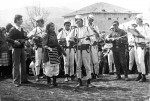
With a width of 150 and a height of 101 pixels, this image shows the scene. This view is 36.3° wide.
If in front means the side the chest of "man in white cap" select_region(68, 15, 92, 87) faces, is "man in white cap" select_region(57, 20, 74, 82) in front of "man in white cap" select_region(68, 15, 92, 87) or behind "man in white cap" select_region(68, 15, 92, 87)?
behind

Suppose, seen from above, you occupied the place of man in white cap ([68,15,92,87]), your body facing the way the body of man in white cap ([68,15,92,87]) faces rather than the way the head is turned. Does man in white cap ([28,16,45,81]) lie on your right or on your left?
on your right

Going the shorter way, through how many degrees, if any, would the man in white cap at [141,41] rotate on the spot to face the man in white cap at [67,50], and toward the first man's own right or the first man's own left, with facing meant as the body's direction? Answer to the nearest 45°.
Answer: approximately 45° to the first man's own right

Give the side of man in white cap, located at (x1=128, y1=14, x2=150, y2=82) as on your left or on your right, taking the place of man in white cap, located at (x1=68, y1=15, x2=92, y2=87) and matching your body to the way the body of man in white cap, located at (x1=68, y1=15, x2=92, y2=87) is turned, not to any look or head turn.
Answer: on your left

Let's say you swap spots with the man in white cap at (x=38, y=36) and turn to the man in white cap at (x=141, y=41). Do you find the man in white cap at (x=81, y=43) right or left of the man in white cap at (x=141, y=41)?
right

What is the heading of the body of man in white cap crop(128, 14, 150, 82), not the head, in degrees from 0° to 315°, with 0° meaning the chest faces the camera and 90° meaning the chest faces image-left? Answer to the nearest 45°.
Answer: approximately 45°

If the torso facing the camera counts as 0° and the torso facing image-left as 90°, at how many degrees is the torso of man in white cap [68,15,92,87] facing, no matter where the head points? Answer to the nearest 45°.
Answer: approximately 0°

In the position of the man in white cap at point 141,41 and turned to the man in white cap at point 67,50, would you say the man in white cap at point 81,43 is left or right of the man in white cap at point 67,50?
left
